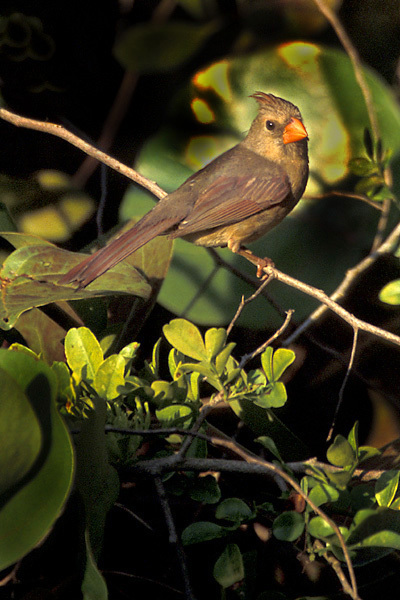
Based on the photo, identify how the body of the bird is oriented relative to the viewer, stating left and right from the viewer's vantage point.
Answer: facing to the right of the viewer

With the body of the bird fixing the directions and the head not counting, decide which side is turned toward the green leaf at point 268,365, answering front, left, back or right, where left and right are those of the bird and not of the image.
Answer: right

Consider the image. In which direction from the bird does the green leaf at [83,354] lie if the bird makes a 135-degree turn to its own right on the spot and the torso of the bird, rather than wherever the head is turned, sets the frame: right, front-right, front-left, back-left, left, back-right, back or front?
front-right

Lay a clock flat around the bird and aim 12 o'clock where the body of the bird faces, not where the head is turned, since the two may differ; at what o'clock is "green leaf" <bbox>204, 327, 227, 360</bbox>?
The green leaf is roughly at 3 o'clock from the bird.

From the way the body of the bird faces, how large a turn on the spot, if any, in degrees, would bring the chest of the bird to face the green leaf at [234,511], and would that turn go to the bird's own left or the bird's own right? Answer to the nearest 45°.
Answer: approximately 90° to the bird's own right

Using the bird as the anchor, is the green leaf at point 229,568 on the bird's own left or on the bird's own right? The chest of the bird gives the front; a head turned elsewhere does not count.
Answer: on the bird's own right

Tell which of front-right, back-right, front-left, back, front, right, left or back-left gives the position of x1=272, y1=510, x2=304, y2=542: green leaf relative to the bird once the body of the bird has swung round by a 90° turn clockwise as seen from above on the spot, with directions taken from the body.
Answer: left

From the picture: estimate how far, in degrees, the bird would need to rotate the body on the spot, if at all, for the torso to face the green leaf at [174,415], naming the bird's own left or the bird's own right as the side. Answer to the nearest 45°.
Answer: approximately 90° to the bird's own right

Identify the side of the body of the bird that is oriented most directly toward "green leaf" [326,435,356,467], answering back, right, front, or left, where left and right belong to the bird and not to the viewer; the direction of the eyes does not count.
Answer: front

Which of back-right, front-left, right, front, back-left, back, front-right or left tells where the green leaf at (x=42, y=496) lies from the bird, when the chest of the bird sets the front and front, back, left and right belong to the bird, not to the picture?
right
